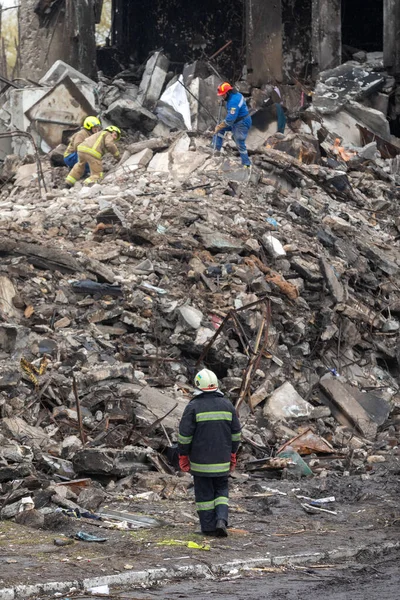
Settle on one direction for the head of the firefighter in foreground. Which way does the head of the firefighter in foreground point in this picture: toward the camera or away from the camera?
away from the camera

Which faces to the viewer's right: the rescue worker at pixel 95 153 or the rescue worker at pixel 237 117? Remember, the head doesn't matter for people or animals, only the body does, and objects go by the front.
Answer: the rescue worker at pixel 95 153

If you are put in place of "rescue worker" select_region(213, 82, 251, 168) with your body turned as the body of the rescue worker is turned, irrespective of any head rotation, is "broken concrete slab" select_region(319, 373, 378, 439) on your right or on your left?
on your left

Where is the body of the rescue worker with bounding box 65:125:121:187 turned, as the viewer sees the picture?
to the viewer's right

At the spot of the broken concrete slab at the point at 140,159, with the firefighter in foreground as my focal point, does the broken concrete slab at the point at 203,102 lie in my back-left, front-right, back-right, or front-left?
back-left

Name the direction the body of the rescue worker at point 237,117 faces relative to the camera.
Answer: to the viewer's left

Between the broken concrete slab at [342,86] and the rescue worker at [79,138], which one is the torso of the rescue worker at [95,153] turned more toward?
the broken concrete slab

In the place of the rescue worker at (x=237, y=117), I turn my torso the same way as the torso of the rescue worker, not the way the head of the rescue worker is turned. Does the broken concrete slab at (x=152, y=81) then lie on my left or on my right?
on my right

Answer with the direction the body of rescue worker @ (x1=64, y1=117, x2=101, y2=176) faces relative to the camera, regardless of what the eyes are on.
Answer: to the viewer's right

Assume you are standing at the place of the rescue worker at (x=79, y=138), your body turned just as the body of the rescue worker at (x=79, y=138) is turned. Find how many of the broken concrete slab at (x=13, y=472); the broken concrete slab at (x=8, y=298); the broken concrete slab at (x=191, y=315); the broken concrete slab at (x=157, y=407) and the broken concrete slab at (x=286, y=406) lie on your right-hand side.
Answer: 5

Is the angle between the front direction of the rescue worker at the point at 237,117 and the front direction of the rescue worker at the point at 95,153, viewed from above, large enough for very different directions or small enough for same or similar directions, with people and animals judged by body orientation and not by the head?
very different directions
